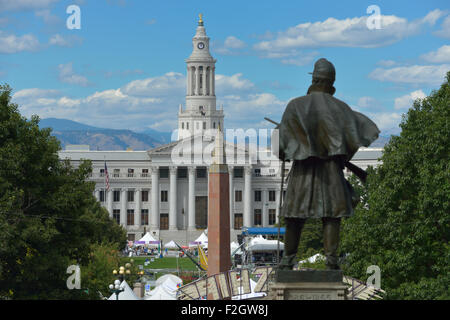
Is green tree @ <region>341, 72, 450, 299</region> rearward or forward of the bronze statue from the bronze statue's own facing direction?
forward

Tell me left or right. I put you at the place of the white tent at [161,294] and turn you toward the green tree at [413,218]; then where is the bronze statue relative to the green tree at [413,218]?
right

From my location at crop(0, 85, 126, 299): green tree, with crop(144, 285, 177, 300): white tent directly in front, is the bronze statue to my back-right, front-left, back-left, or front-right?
back-right

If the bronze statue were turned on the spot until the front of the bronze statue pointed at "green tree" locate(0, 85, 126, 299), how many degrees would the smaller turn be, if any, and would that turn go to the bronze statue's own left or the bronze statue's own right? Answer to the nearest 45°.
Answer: approximately 45° to the bronze statue's own left

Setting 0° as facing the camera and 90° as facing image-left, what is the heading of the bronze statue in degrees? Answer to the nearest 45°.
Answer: approximately 180°

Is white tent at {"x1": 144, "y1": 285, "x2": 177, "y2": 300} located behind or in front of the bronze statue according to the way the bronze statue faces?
in front
